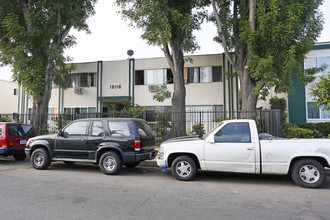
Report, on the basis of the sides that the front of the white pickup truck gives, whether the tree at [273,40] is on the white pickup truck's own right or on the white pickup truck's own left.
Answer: on the white pickup truck's own right

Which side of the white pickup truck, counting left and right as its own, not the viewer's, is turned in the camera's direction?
left

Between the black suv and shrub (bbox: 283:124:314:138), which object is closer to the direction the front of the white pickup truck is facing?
the black suv

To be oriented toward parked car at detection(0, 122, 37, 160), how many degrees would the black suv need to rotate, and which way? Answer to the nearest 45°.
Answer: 0° — it already faces it

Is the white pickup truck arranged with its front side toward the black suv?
yes

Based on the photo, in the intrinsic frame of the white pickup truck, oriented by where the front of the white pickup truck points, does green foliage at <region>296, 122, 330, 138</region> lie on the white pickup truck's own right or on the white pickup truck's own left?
on the white pickup truck's own right

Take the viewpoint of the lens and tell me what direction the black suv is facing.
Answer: facing away from the viewer and to the left of the viewer

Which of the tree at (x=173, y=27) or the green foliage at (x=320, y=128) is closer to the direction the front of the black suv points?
the tree

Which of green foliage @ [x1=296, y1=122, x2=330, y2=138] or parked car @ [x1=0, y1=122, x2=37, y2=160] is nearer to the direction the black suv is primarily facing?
the parked car

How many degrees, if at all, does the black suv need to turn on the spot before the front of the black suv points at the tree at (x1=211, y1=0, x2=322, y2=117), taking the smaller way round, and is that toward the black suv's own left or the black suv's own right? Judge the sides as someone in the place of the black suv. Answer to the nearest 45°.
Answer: approximately 135° to the black suv's own right
